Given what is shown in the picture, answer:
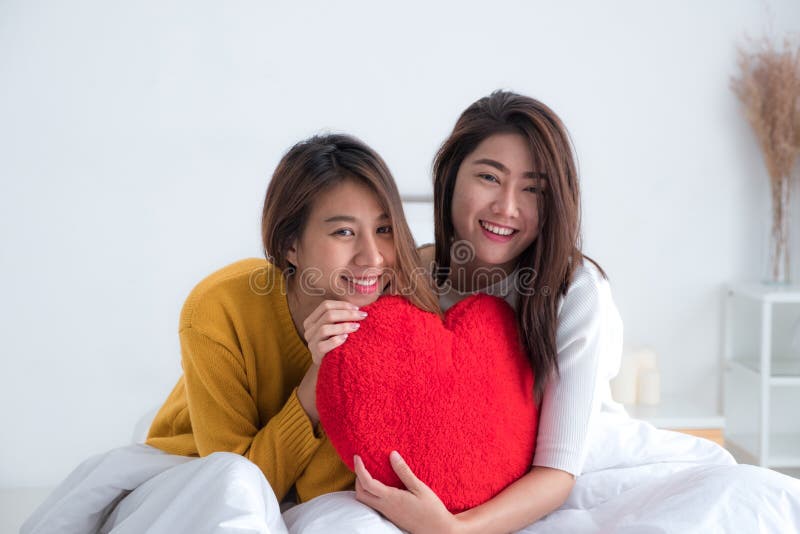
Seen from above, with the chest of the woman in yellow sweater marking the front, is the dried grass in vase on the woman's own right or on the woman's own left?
on the woman's own left

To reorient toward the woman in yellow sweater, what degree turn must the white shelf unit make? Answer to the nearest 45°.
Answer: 0° — it already faces them

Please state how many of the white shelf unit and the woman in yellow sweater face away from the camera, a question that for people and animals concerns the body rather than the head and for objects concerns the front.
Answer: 0

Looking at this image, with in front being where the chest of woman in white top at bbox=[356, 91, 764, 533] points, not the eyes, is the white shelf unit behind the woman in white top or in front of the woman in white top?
behind

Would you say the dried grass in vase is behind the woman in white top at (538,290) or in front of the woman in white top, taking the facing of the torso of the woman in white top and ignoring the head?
behind

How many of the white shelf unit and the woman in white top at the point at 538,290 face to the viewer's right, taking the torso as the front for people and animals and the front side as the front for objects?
0

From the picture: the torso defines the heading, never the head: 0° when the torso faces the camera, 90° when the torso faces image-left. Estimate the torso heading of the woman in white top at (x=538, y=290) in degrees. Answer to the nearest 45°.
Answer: approximately 45°
